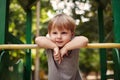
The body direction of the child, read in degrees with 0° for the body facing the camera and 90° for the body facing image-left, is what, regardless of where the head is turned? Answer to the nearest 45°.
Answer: approximately 0°
